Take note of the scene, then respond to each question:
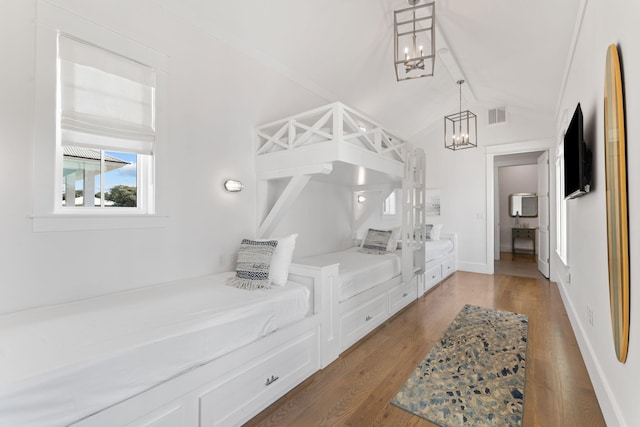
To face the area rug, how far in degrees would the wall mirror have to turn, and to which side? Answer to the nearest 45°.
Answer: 0° — it already faces it

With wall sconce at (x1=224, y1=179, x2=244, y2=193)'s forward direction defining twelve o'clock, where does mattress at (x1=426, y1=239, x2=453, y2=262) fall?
The mattress is roughly at 10 o'clock from the wall sconce.

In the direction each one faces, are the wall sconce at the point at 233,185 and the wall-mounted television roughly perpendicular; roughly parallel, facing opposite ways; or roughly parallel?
roughly parallel, facing opposite ways

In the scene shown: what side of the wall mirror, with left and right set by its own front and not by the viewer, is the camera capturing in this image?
front

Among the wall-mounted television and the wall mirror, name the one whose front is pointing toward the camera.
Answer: the wall mirror

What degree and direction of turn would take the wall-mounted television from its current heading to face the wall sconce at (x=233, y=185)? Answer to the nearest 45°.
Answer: approximately 45° to its left

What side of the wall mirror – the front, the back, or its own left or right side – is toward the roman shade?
front

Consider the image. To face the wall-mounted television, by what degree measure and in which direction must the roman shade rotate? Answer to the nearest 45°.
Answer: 0° — it already faces it

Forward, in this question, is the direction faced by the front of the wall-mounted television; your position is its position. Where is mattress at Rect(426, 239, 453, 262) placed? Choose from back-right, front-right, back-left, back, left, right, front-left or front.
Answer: front-right

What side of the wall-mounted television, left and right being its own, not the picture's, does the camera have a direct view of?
left

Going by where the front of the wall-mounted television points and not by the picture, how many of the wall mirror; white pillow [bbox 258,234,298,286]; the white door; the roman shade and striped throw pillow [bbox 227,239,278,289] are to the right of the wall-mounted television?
2

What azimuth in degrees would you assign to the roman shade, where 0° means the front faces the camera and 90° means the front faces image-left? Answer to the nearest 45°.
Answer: approximately 315°

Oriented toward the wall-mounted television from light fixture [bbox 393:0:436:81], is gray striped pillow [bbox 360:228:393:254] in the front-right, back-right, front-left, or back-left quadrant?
back-left

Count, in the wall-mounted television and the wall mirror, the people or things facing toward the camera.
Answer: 1

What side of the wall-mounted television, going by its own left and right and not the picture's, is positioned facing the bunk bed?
front

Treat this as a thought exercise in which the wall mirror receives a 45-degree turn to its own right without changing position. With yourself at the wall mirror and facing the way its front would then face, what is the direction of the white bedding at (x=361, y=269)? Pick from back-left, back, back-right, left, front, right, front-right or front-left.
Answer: front-left
